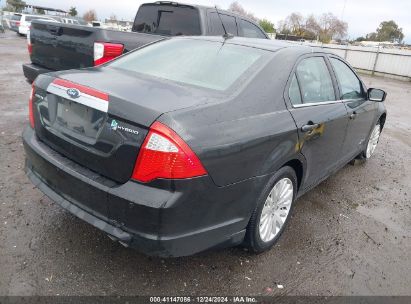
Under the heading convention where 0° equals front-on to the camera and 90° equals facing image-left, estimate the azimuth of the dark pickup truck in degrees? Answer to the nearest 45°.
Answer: approximately 225°

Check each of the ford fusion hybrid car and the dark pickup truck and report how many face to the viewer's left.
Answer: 0

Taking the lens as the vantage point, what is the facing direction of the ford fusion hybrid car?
facing away from the viewer and to the right of the viewer

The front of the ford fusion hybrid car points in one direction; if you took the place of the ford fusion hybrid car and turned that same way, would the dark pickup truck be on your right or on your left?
on your left

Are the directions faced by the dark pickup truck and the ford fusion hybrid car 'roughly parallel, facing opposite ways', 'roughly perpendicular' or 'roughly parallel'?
roughly parallel

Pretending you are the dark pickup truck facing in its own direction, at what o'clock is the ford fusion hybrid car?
The ford fusion hybrid car is roughly at 4 o'clock from the dark pickup truck.
